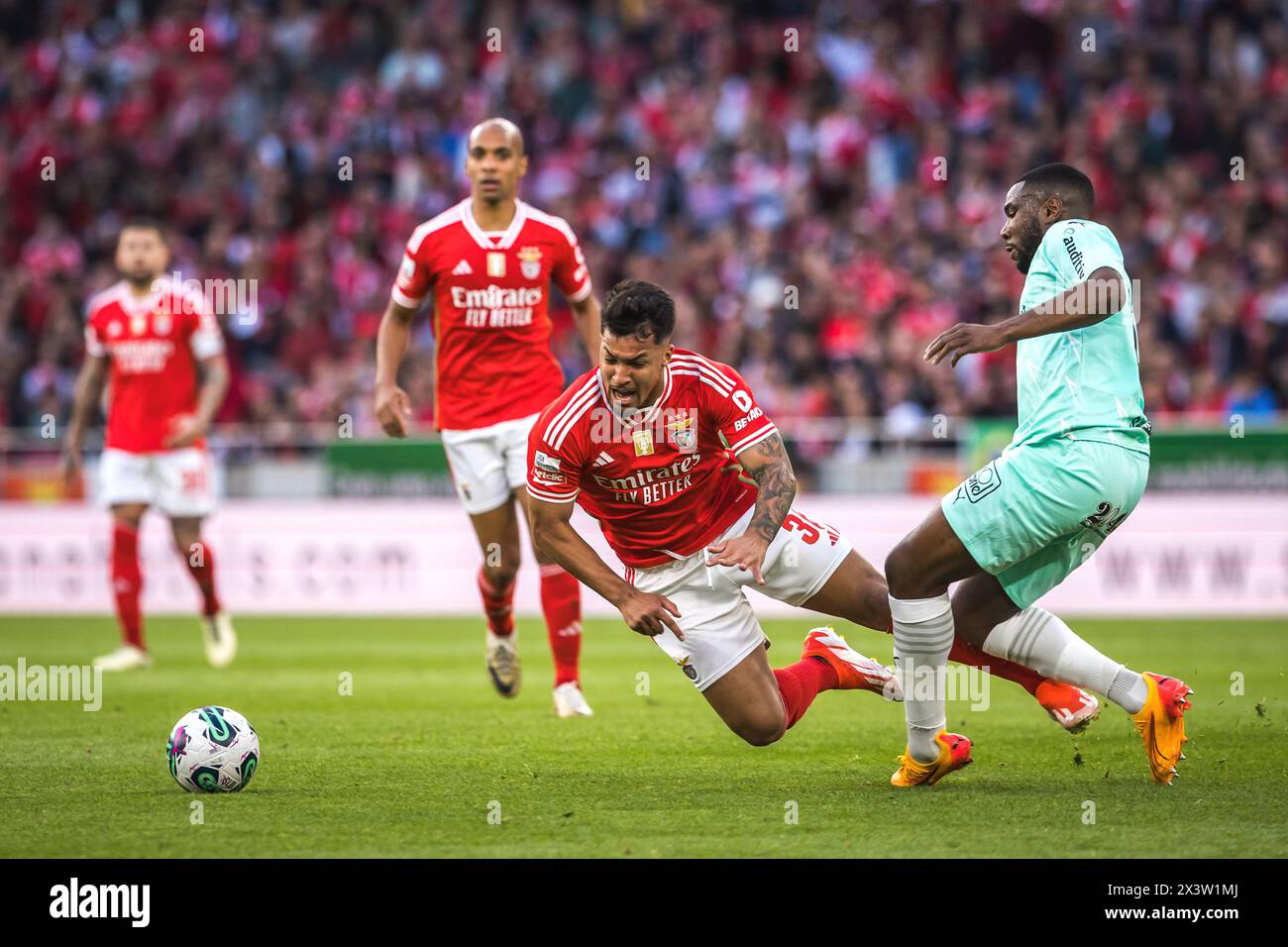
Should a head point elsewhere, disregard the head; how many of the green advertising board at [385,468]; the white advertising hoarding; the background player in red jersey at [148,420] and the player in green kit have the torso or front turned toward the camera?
3

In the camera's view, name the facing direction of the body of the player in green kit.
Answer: to the viewer's left

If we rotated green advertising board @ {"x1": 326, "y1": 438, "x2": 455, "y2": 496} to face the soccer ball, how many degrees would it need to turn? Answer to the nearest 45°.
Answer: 0° — it already faces it

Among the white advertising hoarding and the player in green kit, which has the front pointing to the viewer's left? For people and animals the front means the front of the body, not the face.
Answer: the player in green kit

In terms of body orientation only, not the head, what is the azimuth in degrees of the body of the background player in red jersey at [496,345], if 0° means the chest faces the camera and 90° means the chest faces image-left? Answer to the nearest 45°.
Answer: approximately 0°

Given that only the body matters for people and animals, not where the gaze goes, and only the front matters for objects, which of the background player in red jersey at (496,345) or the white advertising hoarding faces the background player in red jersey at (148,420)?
the white advertising hoarding

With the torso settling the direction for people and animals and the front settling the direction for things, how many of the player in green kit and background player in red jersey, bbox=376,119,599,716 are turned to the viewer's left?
1

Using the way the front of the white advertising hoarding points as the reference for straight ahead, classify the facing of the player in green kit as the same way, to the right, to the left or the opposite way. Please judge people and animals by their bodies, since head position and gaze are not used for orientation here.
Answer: to the right

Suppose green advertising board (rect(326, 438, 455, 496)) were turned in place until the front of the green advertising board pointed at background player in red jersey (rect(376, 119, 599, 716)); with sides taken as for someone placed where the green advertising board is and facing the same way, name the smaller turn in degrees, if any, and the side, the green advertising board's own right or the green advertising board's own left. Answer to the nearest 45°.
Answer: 0° — it already faces them

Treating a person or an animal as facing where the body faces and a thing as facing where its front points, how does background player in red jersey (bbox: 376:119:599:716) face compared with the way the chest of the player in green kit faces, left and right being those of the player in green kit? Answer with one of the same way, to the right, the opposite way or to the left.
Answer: to the left
